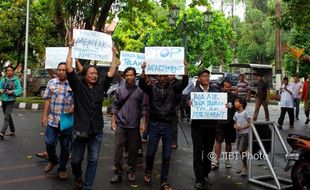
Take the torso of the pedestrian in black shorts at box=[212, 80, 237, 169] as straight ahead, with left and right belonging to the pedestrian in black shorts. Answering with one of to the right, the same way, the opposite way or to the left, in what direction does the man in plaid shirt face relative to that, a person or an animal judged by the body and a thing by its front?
the same way

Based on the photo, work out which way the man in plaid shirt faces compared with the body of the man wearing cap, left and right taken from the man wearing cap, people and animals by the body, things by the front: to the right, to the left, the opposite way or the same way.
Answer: the same way

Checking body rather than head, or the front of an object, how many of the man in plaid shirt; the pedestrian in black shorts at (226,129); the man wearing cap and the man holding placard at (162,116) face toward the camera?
4

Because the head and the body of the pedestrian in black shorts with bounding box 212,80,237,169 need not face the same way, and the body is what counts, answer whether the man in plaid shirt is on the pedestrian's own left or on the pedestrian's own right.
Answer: on the pedestrian's own right

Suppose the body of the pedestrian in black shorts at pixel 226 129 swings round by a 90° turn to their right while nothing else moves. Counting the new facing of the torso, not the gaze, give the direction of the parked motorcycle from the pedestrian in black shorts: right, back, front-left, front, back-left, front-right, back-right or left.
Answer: back-left

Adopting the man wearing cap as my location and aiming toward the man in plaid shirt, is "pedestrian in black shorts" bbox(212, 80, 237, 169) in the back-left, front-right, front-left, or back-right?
back-right

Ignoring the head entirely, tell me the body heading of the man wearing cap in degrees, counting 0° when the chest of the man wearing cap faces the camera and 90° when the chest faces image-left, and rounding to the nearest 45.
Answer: approximately 0°

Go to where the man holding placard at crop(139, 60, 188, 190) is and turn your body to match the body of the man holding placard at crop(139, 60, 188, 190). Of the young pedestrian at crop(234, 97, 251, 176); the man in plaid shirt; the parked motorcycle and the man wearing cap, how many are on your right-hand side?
1

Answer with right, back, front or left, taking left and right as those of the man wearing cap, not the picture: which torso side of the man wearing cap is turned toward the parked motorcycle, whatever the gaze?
left

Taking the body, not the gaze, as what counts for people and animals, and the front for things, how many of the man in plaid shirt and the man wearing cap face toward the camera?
2

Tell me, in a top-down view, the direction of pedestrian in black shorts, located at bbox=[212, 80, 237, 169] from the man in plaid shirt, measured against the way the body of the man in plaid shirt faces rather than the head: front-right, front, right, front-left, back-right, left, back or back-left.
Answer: left

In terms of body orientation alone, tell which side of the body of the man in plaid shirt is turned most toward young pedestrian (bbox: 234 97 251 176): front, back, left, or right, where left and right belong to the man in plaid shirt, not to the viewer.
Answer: left

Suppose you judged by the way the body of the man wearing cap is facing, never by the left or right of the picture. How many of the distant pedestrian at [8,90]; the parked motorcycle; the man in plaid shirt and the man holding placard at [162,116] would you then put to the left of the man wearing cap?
1

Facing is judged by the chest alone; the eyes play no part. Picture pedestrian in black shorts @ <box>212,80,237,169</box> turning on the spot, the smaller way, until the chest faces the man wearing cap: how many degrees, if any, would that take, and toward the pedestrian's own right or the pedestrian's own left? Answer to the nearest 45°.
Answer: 0° — they already face them

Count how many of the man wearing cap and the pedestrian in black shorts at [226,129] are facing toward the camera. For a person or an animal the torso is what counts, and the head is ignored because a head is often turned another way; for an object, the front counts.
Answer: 2

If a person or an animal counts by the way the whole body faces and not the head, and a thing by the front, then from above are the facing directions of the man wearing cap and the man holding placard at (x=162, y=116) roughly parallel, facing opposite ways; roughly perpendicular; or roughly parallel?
roughly parallel

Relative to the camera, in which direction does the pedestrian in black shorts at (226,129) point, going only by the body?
toward the camera

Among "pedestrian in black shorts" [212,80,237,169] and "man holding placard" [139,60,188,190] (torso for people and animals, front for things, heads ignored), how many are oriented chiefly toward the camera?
2
